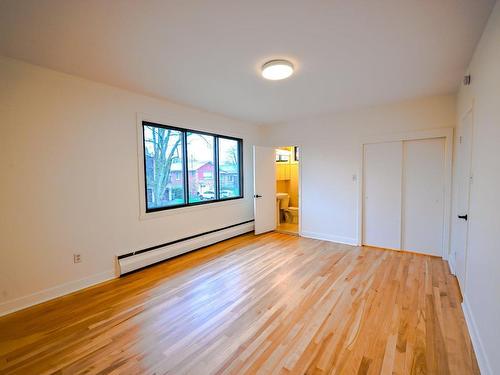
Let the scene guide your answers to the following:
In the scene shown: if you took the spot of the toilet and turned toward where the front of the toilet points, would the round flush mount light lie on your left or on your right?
on your right

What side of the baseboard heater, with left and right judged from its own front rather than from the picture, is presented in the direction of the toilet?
left

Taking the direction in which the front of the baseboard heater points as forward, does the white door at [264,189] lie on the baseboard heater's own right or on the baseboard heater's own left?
on the baseboard heater's own left

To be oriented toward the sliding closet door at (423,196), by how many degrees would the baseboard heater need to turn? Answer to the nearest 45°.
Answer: approximately 45° to its left

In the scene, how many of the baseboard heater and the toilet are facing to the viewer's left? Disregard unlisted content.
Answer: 0

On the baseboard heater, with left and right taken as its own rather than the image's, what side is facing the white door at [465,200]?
front

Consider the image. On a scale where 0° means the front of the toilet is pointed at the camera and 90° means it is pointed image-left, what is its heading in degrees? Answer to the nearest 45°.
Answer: approximately 315°

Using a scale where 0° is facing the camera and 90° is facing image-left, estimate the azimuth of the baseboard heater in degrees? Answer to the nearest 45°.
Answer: approximately 315°

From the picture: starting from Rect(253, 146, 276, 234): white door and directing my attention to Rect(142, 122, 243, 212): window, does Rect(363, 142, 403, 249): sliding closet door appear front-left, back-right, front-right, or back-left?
back-left
